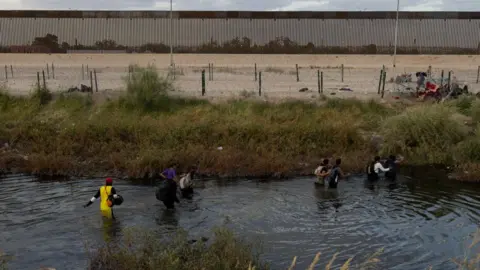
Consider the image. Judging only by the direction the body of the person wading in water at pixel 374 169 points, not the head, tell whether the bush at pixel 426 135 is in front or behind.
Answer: in front

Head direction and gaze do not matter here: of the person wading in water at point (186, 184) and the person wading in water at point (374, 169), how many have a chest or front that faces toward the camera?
0

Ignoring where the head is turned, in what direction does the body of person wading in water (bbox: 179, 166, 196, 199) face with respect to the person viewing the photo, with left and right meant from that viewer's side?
facing away from the viewer and to the right of the viewer

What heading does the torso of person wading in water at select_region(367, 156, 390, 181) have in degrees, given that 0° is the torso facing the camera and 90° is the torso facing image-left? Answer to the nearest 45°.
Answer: approximately 225°

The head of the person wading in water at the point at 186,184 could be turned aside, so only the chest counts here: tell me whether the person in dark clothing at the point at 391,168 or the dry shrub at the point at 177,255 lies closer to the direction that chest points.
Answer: the person in dark clothing

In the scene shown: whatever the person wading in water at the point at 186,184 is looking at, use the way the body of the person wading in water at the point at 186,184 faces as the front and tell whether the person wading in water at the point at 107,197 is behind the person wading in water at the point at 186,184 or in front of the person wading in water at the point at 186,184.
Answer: behind

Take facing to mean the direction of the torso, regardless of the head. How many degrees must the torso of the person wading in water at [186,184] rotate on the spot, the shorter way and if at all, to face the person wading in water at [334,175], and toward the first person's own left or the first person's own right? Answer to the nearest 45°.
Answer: approximately 45° to the first person's own right

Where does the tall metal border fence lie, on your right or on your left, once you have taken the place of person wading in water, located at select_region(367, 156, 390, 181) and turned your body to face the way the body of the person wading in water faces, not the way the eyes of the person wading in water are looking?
on your left
